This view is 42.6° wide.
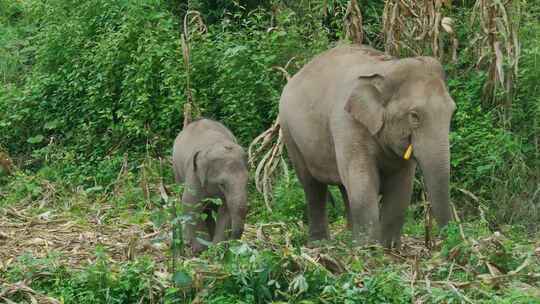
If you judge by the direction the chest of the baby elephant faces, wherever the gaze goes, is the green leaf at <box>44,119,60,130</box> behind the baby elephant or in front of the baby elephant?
behind

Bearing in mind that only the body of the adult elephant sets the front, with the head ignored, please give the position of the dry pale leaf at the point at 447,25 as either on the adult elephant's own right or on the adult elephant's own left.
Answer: on the adult elephant's own left

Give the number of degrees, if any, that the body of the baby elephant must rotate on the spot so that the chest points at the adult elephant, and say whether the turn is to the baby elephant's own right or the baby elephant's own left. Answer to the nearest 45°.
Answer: approximately 45° to the baby elephant's own left

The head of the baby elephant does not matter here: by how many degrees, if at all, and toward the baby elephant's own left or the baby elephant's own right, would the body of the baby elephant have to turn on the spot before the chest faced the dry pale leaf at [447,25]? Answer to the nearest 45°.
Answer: approximately 90° to the baby elephant's own left

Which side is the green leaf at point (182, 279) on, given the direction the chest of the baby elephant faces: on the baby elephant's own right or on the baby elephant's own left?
on the baby elephant's own right

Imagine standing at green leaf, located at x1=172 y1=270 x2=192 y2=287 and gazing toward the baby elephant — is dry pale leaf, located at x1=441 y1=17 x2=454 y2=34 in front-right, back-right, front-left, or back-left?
front-right

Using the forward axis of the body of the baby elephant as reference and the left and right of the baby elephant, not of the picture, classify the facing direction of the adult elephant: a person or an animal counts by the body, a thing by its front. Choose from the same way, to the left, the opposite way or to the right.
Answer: the same way

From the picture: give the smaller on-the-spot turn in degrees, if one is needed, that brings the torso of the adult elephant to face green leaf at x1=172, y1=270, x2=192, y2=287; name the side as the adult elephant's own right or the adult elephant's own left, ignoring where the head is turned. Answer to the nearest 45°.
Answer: approximately 90° to the adult elephant's own right

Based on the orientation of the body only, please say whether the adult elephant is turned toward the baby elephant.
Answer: no

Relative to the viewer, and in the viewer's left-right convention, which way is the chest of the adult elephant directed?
facing the viewer and to the right of the viewer

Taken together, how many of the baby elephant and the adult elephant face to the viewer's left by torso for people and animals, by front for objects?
0

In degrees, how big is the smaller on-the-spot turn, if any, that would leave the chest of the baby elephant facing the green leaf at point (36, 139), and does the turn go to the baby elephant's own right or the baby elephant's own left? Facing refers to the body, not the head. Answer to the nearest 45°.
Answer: approximately 180°

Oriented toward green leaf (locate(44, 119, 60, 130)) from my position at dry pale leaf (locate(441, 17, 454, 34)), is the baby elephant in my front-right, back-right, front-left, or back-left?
front-left
